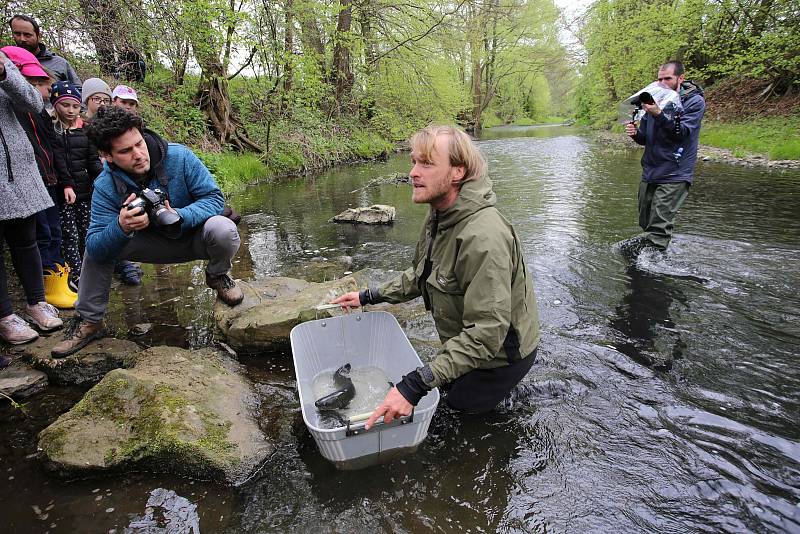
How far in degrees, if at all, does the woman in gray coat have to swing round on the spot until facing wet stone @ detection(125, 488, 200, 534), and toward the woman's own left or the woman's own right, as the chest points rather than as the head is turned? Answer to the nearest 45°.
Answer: approximately 45° to the woman's own right

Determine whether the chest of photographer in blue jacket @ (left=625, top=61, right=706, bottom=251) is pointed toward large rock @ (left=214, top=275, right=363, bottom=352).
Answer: yes

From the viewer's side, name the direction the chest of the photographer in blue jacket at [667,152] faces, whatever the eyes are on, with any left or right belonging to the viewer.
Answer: facing the viewer and to the left of the viewer

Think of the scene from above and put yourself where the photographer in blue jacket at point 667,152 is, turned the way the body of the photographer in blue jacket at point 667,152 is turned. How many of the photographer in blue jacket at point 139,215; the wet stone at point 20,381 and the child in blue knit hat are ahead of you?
3

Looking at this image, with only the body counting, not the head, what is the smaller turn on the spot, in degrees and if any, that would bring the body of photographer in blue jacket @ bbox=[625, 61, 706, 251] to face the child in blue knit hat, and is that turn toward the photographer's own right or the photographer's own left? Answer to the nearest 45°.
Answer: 0° — they already face them

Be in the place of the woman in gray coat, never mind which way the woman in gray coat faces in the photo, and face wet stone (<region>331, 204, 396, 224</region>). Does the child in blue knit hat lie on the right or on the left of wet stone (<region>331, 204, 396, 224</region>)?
left

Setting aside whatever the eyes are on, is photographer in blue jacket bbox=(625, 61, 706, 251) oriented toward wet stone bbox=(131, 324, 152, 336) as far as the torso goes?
yes

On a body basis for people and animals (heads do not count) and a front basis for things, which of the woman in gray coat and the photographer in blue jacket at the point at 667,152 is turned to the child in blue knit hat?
the photographer in blue jacket

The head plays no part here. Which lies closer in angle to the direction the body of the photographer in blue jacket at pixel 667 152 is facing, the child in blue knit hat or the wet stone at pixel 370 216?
the child in blue knit hat

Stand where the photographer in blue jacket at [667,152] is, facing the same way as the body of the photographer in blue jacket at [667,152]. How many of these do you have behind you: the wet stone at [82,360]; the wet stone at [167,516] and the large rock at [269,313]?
0

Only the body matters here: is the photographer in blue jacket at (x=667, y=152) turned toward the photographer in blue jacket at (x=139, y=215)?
yes

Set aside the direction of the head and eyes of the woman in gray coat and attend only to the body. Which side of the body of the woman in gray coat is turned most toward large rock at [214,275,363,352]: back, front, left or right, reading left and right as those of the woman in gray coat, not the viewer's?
front

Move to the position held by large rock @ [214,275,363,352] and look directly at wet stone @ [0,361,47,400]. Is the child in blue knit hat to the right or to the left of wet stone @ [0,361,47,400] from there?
right

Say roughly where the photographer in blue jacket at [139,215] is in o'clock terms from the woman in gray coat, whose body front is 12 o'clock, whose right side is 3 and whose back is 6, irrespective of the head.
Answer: The photographer in blue jacket is roughly at 12 o'clock from the woman in gray coat.

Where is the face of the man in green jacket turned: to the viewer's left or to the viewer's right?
to the viewer's left

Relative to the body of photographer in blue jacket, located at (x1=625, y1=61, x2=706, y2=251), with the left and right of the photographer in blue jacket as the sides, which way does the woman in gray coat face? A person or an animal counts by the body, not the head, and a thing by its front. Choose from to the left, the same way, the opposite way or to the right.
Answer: the opposite way

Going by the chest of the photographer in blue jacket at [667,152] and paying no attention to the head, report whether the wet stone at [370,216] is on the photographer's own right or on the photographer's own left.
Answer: on the photographer's own right

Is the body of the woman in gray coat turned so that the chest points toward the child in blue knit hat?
no

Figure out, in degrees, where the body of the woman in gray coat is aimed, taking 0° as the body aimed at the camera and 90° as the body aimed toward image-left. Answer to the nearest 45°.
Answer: approximately 315°

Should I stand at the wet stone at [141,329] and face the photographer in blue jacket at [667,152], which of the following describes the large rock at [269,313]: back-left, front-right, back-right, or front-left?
front-right
